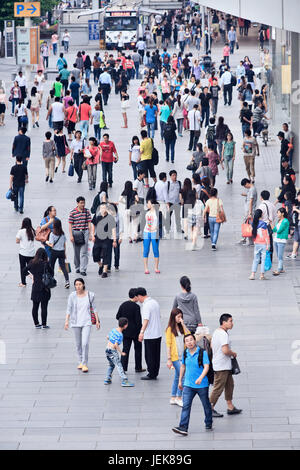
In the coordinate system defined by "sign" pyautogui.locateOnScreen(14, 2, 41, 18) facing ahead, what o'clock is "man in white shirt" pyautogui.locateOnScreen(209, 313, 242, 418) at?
The man in white shirt is roughly at 12 o'clock from the sign.

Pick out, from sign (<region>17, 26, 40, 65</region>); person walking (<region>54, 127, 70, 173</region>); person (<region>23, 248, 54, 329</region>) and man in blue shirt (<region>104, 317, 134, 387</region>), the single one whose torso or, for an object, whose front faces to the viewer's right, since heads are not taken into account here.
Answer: the man in blue shirt

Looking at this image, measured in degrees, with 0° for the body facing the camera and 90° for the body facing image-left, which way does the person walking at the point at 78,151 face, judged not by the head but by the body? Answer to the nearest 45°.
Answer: approximately 0°

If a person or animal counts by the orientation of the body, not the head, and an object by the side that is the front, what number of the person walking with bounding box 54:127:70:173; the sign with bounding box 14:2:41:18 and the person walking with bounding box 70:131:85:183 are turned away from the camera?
1

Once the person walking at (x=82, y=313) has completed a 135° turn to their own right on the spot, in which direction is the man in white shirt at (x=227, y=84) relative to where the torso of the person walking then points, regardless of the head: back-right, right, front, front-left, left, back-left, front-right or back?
front-right

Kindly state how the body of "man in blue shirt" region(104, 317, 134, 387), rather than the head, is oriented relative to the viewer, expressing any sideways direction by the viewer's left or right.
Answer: facing to the right of the viewer

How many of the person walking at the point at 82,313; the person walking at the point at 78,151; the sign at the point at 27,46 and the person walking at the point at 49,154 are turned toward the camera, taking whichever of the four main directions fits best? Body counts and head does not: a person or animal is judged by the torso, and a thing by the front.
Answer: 3

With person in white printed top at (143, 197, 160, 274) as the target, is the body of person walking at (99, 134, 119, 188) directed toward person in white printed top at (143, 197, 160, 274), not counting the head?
yes

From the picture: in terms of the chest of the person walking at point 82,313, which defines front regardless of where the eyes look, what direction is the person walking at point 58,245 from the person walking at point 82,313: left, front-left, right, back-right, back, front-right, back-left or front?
back
